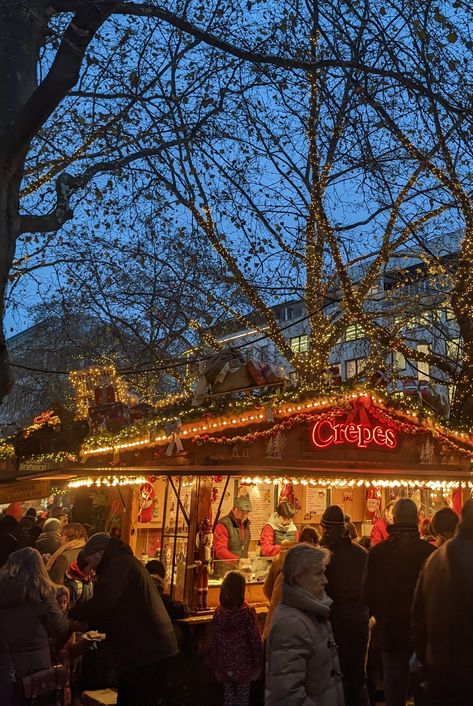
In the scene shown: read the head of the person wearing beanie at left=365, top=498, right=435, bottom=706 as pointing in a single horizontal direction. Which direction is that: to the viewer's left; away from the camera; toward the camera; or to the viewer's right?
away from the camera

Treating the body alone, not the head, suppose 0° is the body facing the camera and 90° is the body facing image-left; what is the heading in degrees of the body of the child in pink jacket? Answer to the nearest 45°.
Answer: approximately 180°

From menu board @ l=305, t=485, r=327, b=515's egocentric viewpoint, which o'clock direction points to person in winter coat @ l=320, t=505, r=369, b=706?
The person in winter coat is roughly at 12 o'clock from the menu board.

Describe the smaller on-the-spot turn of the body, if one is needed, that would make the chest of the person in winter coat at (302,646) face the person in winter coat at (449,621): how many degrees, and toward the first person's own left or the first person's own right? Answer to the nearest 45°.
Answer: approximately 45° to the first person's own left

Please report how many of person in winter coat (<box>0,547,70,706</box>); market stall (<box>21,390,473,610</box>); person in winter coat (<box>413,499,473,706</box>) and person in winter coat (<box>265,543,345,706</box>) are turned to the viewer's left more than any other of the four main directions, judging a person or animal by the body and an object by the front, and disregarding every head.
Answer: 0

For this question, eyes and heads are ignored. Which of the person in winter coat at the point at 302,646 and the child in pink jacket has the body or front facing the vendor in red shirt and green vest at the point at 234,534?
the child in pink jacket

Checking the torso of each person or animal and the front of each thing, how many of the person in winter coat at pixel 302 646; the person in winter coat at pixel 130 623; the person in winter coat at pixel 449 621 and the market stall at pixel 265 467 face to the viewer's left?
1

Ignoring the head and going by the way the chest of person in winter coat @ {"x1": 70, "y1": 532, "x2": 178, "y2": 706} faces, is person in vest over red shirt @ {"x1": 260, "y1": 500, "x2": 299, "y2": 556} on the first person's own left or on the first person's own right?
on the first person's own right

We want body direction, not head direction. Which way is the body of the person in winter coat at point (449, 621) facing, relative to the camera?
away from the camera

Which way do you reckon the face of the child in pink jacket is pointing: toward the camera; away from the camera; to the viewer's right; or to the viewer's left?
away from the camera

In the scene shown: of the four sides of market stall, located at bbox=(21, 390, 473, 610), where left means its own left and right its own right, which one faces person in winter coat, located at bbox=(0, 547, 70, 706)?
front

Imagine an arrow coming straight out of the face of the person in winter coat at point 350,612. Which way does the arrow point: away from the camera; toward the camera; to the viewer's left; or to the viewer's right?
away from the camera

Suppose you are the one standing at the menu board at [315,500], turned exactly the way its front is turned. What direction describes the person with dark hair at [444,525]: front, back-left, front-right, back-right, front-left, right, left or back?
front
